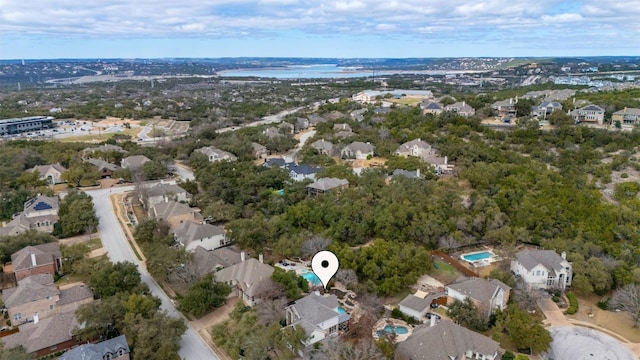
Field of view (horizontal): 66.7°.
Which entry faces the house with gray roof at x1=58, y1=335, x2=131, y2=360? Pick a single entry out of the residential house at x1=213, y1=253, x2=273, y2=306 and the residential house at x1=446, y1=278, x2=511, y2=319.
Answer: the residential house at x1=213, y1=253, x2=273, y2=306

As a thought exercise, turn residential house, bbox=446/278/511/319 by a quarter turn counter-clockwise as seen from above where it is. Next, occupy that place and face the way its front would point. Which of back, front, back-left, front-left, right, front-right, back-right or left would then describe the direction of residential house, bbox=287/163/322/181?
left

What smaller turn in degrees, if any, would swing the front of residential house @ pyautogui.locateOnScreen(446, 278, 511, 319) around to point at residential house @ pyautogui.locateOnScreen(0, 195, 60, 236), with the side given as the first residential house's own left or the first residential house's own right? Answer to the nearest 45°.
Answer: approximately 135° to the first residential house's own right

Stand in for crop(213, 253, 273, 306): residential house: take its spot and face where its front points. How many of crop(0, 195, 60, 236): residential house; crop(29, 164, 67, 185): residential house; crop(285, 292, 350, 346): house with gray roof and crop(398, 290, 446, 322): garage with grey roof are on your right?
2

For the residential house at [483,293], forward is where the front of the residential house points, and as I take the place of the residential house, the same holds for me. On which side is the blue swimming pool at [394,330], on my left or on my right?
on my right

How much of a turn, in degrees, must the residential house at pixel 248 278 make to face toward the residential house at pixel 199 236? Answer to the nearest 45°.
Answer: approximately 90° to its right

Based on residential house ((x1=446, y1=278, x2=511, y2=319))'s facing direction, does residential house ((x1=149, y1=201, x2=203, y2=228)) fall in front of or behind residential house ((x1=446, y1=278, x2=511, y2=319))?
behind

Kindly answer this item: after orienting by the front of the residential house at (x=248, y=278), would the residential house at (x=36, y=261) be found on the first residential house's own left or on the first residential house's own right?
on the first residential house's own right

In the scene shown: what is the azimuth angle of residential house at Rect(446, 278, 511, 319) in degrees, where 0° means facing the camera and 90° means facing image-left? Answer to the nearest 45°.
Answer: approximately 315°

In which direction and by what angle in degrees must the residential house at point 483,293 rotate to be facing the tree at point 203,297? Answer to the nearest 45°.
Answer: approximately 90° to its right

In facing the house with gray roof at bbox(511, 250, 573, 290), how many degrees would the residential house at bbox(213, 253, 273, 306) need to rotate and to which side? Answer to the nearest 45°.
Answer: approximately 135° to its left

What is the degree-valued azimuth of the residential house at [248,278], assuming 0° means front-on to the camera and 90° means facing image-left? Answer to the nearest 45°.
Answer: approximately 45°

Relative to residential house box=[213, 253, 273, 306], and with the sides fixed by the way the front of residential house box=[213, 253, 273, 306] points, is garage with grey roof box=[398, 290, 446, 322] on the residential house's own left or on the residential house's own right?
on the residential house's own left
